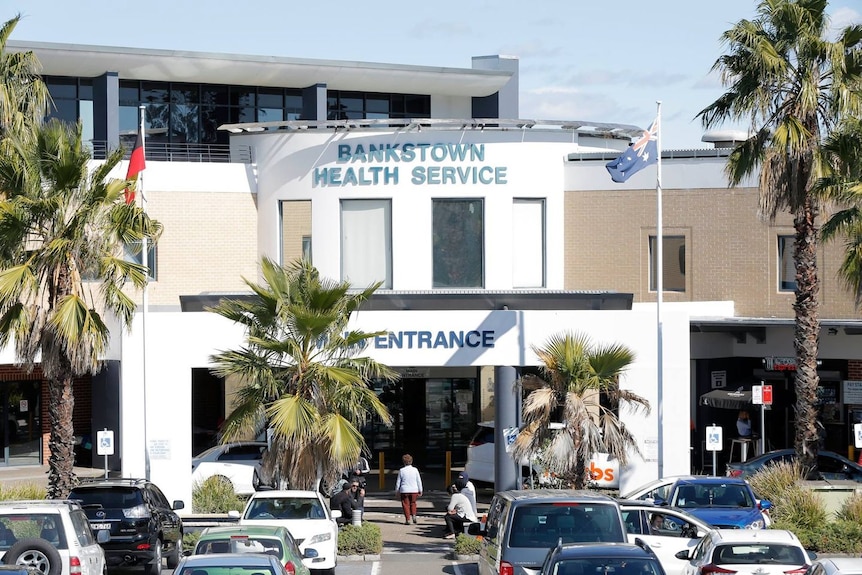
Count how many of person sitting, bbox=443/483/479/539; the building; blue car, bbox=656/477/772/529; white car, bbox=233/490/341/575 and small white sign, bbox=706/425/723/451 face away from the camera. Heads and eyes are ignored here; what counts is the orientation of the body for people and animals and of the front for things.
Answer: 0

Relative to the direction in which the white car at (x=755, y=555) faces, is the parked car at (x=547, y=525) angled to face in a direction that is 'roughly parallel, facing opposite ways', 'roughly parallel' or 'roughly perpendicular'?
roughly parallel

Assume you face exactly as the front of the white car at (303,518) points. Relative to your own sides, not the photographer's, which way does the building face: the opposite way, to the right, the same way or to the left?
the same way

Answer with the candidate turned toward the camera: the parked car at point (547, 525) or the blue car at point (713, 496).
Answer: the blue car

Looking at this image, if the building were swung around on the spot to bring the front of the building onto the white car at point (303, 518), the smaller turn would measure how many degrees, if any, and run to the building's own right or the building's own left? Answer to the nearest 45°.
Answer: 0° — it already faces it

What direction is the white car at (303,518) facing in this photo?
toward the camera

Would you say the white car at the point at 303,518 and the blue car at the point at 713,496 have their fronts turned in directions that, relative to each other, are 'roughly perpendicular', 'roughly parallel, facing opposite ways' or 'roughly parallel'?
roughly parallel

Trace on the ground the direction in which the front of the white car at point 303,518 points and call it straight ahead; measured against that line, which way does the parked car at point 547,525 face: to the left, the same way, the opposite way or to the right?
the opposite way

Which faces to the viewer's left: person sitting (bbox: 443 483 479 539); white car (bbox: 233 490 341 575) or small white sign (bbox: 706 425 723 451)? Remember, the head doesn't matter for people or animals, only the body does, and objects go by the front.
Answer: the person sitting

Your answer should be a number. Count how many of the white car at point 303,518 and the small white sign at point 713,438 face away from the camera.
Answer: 0

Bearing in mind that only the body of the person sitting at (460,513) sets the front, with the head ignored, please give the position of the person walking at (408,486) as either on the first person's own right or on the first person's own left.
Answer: on the first person's own right

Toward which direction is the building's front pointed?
toward the camera

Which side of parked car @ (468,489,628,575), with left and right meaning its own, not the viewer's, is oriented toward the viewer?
back

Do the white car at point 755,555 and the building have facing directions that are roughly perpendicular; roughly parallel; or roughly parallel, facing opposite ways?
roughly parallel, facing opposite ways

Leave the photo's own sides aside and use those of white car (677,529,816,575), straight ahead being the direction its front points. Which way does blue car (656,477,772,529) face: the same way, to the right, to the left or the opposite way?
the opposite way
